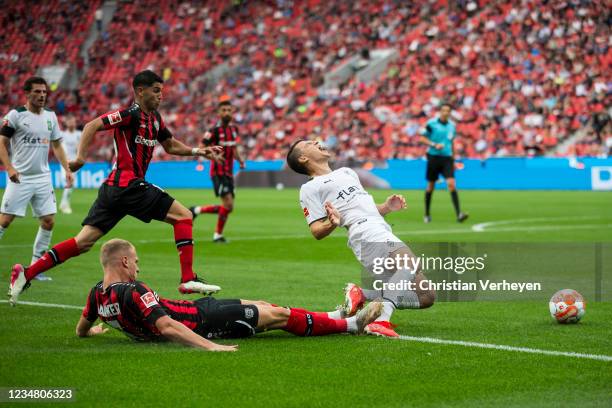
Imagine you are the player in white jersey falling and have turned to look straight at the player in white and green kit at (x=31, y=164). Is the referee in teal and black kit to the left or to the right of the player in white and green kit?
right

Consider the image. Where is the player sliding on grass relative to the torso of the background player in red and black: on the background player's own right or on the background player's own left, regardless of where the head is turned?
on the background player's own right

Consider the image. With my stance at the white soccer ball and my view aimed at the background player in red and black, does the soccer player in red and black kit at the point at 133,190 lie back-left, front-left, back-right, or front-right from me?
front-left

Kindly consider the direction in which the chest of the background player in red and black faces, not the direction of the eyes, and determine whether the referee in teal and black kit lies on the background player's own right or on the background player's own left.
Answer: on the background player's own left

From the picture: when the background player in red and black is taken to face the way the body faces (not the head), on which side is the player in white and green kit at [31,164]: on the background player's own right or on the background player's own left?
on the background player's own right

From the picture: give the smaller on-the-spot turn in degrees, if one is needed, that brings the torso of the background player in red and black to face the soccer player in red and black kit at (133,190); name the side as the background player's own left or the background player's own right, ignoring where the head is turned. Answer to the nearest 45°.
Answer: approximately 45° to the background player's own right

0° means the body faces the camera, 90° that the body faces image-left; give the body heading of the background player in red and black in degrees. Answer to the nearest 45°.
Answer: approximately 315°

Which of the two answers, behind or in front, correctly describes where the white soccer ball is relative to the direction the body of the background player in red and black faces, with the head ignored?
in front

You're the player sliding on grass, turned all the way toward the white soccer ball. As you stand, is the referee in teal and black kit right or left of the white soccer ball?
left
